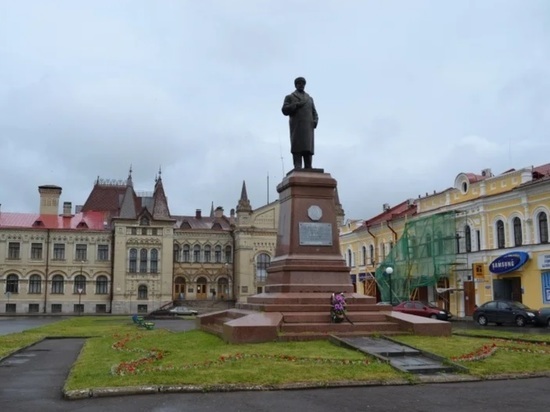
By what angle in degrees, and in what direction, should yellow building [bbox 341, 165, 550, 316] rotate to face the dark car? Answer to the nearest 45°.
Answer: approximately 45° to its left

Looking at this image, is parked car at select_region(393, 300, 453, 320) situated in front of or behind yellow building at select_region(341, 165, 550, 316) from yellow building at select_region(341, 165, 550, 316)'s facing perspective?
in front

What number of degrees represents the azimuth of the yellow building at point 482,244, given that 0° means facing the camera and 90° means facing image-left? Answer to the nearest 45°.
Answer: approximately 45°

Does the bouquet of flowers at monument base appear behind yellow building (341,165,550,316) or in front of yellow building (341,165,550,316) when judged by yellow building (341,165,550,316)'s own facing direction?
in front

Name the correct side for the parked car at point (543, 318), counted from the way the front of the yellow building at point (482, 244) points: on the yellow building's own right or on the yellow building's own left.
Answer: on the yellow building's own left
